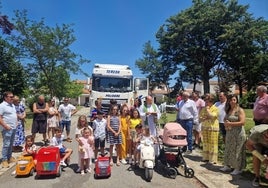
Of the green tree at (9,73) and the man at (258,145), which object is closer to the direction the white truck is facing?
the man

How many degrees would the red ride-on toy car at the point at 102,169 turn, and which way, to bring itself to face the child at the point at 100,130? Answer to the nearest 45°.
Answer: approximately 180°

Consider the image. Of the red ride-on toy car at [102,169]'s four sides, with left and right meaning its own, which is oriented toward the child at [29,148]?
right

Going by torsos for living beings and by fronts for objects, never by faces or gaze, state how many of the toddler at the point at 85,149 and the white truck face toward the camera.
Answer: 2

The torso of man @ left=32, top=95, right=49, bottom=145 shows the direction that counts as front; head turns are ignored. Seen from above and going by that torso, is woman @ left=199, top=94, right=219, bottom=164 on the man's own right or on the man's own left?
on the man's own left

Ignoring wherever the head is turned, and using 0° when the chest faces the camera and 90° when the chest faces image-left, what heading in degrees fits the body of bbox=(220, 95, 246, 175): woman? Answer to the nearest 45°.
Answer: approximately 45°
